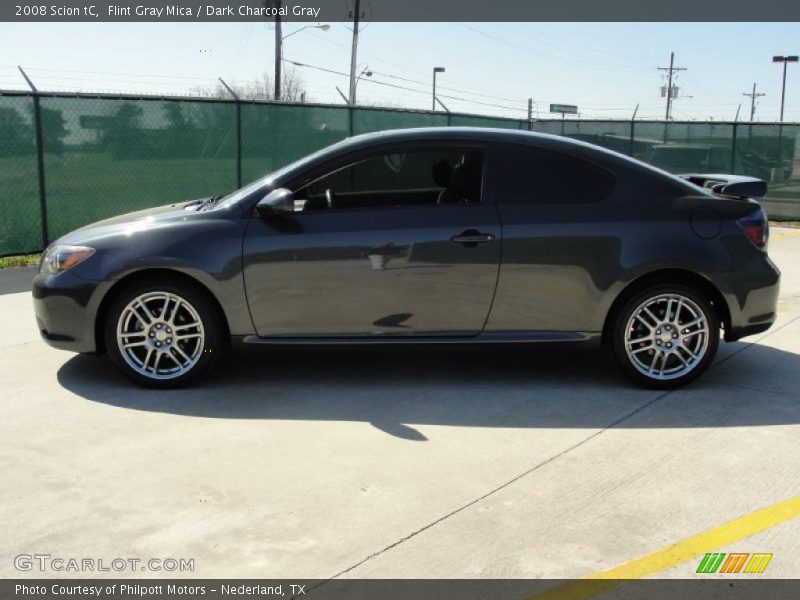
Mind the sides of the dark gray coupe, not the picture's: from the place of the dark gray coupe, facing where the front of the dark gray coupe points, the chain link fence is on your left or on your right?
on your right

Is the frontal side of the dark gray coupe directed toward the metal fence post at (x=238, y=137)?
no

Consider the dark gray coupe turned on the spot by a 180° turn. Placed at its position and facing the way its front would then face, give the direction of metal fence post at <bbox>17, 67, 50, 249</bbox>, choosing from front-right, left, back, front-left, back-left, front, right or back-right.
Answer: back-left

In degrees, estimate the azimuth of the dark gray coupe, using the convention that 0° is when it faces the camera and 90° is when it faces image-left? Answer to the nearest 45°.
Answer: approximately 90°

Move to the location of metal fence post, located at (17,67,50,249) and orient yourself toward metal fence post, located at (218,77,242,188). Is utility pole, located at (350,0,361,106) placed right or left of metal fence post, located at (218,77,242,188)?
left

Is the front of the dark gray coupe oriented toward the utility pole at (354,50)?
no
